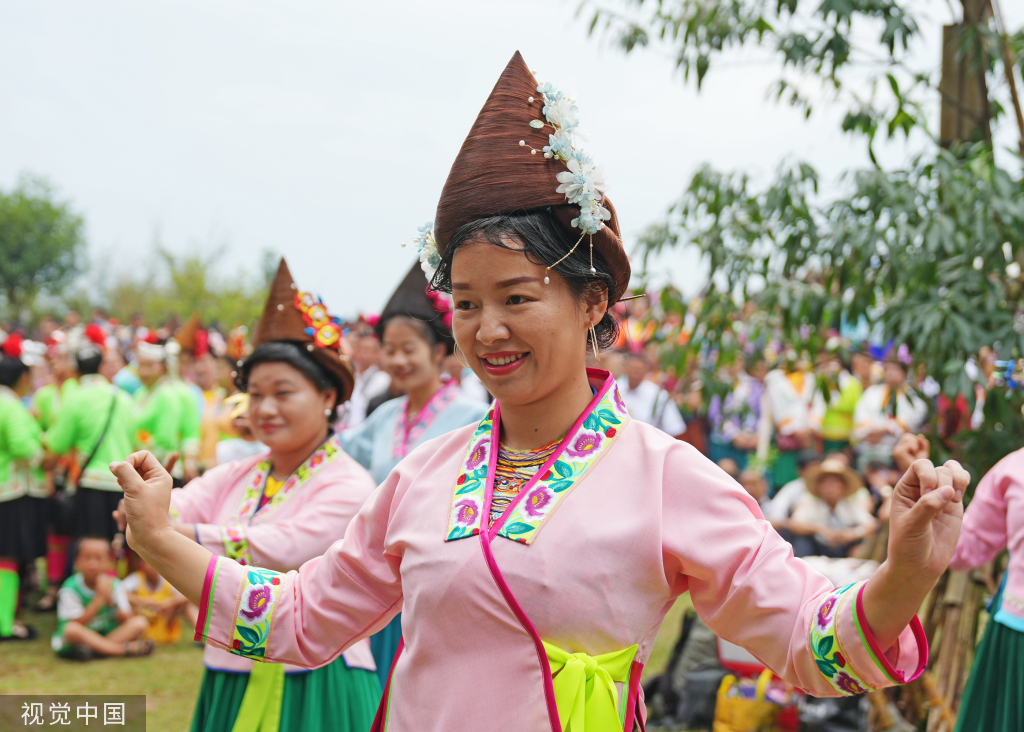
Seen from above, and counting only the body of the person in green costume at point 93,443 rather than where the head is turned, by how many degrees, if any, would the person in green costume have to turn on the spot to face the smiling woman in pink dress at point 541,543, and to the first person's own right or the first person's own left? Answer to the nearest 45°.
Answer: approximately 180°

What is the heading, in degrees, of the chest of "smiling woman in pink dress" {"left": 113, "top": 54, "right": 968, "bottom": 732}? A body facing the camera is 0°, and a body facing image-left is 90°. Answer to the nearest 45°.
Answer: approximately 45°

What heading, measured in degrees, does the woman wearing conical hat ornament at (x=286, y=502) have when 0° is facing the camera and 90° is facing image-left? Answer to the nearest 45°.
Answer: approximately 45°

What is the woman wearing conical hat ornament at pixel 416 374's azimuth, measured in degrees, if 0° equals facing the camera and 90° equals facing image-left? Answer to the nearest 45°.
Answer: approximately 45°

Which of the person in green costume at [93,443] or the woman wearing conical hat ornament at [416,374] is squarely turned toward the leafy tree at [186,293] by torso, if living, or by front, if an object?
the person in green costume

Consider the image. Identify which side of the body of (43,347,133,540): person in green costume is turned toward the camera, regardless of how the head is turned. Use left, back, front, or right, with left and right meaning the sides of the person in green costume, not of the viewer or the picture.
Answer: back

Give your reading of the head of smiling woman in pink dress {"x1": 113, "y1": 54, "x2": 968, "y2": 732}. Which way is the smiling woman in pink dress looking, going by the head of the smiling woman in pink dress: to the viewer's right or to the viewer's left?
to the viewer's left

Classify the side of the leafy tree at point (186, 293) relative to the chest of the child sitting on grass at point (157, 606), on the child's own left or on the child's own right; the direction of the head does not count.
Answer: on the child's own left
